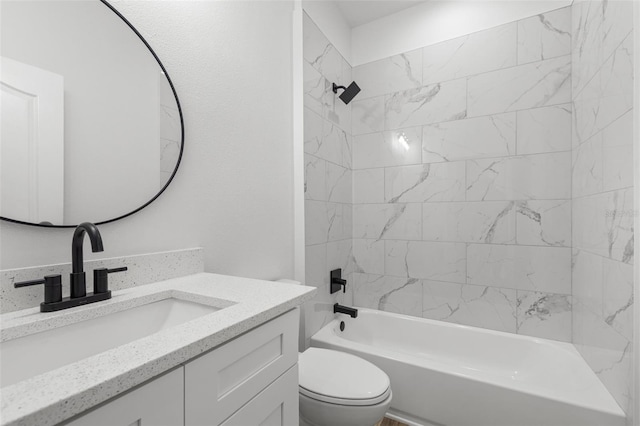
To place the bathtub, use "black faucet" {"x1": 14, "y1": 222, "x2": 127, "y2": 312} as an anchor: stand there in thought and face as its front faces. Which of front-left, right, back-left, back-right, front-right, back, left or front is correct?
front-left

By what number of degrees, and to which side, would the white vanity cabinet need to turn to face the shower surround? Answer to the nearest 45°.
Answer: approximately 90° to its left

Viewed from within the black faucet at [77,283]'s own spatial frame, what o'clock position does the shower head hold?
The shower head is roughly at 10 o'clock from the black faucet.

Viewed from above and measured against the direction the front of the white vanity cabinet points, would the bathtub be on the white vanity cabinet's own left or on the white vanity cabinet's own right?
on the white vanity cabinet's own left

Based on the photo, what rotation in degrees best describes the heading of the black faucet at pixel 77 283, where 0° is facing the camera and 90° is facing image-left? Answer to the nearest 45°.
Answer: approximately 315°

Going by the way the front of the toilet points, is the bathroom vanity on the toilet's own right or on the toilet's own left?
on the toilet's own right
